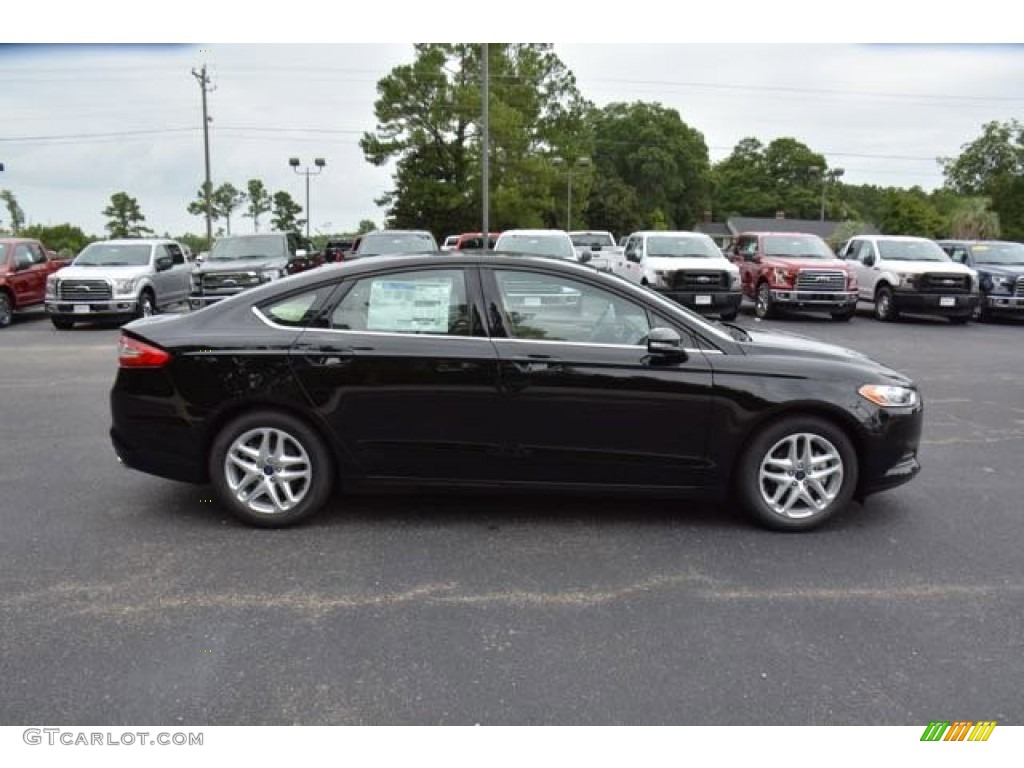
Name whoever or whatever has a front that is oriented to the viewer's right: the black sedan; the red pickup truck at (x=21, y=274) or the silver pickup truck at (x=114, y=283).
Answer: the black sedan

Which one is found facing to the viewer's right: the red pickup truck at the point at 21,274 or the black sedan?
the black sedan

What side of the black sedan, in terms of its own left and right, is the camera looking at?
right

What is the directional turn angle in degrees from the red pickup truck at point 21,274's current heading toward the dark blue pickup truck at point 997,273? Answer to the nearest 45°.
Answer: approximately 90° to its left

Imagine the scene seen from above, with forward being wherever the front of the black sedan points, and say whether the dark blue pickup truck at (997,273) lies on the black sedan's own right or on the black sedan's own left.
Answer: on the black sedan's own left

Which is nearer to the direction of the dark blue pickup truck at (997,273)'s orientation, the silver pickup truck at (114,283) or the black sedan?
the black sedan

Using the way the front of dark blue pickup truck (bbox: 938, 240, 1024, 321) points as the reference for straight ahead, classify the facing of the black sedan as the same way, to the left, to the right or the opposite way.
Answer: to the left

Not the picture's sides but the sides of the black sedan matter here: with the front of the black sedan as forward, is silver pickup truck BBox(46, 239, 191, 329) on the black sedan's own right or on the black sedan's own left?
on the black sedan's own left

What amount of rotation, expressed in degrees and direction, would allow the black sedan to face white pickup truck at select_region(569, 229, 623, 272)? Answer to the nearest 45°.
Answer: approximately 90° to its left

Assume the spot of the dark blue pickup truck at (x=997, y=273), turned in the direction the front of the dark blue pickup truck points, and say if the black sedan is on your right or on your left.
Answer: on your right

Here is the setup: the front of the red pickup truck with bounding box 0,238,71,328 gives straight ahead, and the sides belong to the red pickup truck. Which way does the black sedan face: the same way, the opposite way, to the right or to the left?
to the left

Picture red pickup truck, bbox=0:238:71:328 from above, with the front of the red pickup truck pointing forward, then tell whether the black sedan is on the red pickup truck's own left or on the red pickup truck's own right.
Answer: on the red pickup truck's own left

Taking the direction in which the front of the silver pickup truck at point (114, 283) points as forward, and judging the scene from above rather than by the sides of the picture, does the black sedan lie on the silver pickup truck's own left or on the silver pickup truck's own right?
on the silver pickup truck's own left

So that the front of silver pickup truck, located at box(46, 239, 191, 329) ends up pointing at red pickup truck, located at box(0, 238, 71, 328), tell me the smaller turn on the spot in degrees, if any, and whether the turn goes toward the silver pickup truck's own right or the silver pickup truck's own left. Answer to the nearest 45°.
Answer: approximately 90° to the silver pickup truck's own right
